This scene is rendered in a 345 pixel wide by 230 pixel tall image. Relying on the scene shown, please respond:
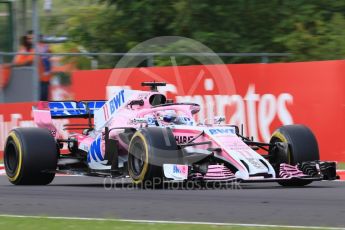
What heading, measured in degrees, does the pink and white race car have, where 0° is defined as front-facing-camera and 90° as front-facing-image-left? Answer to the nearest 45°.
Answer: approximately 315°

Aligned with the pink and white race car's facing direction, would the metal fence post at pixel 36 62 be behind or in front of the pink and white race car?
behind
